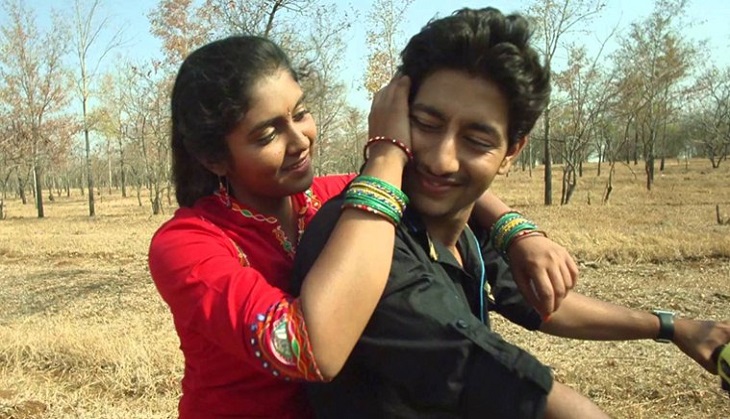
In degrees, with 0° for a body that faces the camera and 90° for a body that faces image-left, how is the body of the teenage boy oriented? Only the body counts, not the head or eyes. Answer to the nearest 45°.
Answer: approximately 315°

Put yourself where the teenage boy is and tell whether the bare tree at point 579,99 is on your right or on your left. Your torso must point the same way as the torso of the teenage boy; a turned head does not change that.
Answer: on your left
